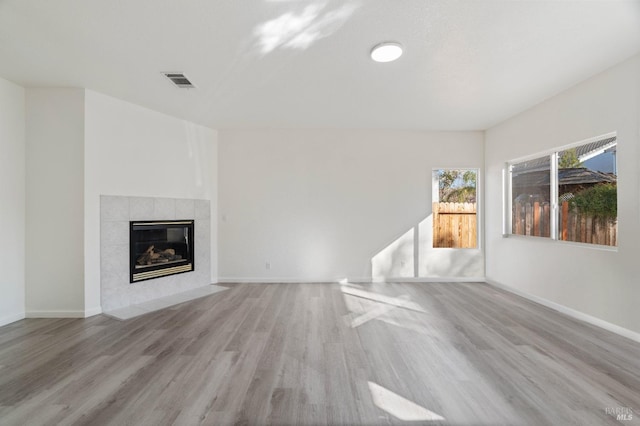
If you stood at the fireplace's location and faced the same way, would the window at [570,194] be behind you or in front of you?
in front

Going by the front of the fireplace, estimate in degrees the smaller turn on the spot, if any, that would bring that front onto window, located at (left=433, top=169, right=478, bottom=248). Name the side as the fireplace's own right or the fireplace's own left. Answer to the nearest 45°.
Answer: approximately 45° to the fireplace's own left

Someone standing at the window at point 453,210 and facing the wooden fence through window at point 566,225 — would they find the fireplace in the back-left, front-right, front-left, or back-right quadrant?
back-right

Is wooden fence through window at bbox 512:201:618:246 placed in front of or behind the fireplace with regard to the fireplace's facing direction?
in front

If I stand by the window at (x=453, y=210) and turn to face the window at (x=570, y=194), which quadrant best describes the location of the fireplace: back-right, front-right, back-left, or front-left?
back-right

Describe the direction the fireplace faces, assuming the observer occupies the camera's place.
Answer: facing the viewer and to the right of the viewer

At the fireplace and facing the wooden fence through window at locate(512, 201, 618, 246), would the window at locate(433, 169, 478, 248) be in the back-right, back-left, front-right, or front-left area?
front-left
